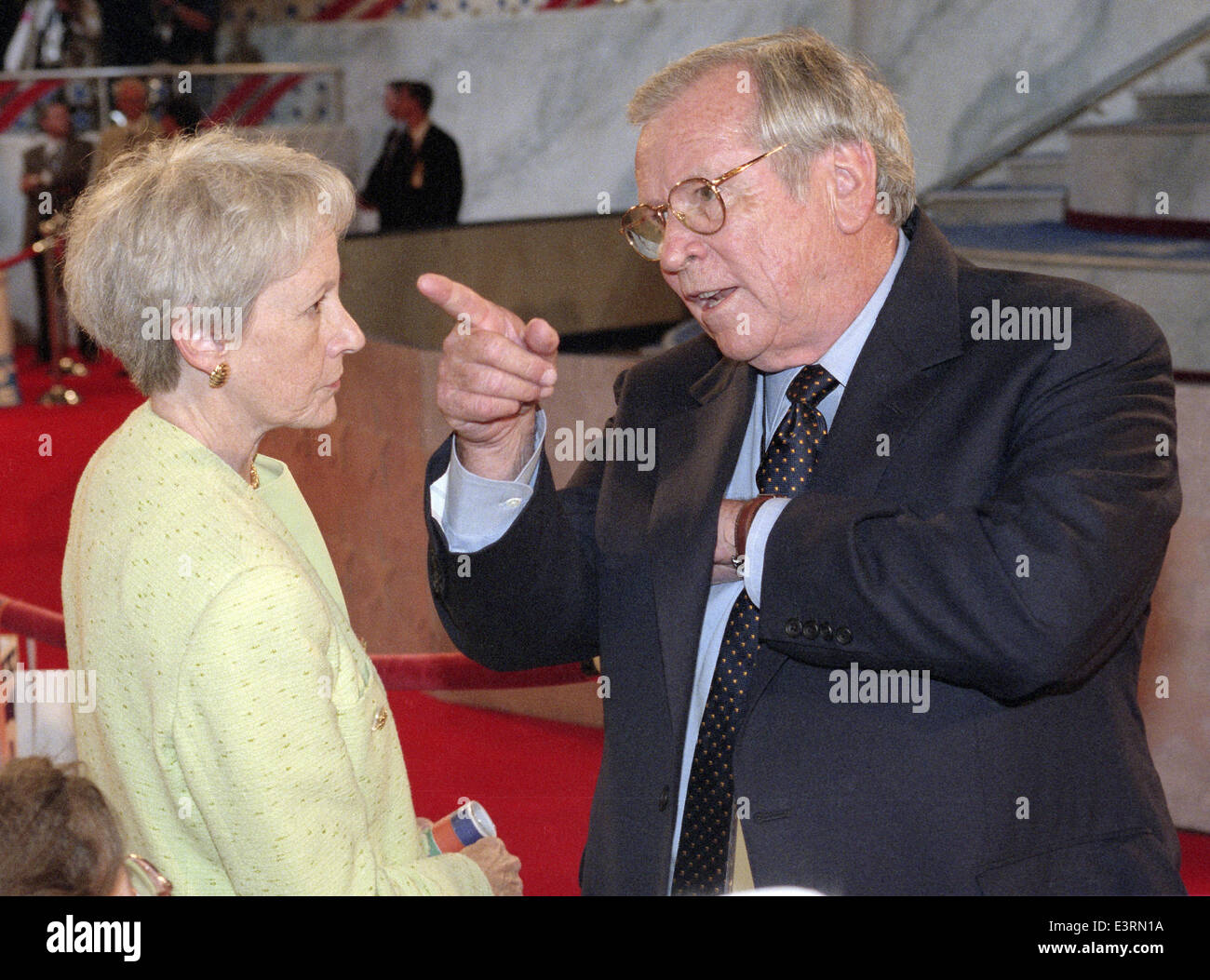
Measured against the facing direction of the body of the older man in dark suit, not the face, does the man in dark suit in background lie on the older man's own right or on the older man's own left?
on the older man's own right

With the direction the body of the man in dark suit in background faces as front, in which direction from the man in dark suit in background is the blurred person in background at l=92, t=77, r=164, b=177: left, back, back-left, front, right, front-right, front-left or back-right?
right

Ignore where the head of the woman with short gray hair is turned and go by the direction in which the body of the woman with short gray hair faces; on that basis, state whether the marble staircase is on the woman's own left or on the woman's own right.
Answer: on the woman's own left

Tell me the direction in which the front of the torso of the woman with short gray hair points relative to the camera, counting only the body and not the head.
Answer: to the viewer's right

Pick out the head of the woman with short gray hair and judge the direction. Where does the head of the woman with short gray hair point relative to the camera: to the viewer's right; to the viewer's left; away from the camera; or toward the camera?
to the viewer's right

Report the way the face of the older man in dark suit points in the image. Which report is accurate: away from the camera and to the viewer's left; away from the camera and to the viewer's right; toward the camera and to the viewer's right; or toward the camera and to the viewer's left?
toward the camera and to the viewer's left

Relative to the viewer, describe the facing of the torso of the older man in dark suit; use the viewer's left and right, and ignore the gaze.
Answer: facing the viewer and to the left of the viewer
